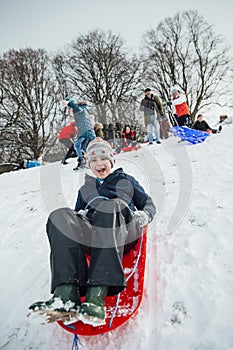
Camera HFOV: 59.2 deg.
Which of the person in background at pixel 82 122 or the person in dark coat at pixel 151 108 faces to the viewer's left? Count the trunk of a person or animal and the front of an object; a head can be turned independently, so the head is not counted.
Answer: the person in background

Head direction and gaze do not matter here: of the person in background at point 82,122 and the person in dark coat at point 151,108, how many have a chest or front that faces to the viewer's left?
1

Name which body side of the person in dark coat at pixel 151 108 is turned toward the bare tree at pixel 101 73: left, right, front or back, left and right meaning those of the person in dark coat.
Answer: back

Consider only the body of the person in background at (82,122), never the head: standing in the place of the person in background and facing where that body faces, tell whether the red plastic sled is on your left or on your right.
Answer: on your left

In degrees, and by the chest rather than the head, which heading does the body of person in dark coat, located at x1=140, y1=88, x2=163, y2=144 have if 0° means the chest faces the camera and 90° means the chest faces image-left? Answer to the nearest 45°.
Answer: approximately 0°

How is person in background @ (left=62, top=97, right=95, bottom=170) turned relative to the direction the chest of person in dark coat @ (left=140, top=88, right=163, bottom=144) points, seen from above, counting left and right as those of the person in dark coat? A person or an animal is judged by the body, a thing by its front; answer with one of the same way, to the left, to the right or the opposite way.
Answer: to the right

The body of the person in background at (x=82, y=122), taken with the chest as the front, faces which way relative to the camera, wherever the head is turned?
to the viewer's left

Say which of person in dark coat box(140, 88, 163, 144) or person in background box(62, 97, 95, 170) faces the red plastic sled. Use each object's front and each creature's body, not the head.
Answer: the person in dark coat
